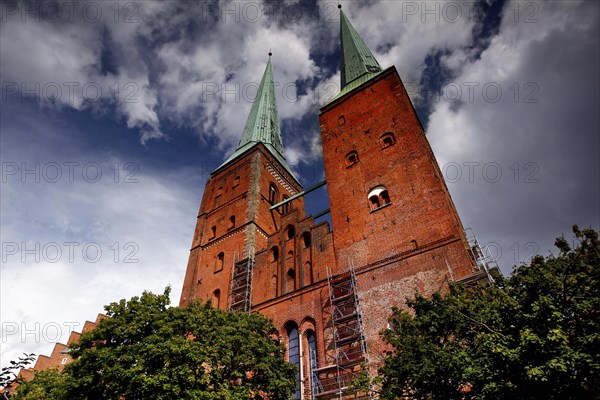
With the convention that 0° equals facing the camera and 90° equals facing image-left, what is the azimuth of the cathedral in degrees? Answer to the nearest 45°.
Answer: approximately 45°

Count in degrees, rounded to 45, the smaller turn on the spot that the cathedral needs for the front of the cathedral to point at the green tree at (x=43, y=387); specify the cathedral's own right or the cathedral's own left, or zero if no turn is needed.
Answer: approximately 45° to the cathedral's own right
